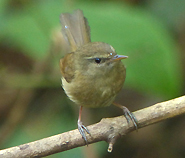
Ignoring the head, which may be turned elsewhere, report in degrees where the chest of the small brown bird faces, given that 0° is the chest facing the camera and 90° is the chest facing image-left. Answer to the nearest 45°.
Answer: approximately 315°
